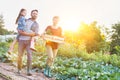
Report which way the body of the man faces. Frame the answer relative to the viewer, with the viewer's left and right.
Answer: facing the viewer and to the left of the viewer
